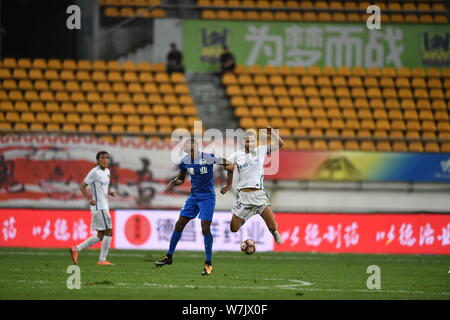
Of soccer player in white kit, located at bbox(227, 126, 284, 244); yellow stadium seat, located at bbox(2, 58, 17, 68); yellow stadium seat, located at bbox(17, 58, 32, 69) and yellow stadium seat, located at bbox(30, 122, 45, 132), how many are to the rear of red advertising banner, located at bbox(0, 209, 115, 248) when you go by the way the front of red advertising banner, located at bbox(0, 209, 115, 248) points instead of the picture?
3

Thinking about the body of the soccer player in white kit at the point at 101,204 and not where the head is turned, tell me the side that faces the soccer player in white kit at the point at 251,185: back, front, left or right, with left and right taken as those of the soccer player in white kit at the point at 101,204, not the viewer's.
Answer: front

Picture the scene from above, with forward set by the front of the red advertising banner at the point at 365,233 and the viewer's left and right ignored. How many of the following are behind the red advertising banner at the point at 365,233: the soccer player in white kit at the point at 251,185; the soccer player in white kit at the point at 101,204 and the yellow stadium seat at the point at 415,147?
1

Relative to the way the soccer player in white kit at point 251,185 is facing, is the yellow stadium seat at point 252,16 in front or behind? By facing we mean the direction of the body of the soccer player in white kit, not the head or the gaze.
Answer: behind

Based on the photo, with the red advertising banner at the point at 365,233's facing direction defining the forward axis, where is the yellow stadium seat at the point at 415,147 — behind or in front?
behind

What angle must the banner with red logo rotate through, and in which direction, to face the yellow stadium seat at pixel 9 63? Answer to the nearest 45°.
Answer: approximately 135° to its right

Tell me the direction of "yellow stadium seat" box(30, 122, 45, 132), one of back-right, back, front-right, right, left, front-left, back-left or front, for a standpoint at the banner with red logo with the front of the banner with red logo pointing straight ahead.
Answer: back-right

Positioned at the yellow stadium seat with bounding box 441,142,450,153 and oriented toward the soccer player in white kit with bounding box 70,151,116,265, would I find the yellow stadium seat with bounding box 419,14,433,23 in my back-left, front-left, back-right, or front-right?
back-right

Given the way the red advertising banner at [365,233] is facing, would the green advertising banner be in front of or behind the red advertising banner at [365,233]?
behind

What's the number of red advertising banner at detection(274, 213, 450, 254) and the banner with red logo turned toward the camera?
2

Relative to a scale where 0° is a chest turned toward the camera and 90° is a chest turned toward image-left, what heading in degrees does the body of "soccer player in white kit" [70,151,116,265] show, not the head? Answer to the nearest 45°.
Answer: approximately 315°
